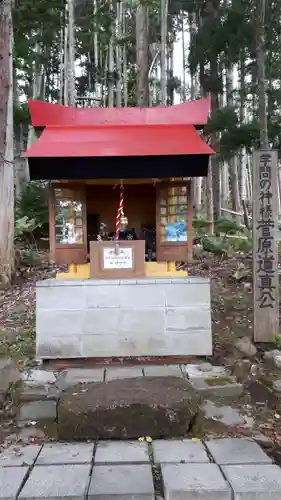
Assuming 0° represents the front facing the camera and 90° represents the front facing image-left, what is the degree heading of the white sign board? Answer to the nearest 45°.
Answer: approximately 0°

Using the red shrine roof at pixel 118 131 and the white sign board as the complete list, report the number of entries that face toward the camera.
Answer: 2

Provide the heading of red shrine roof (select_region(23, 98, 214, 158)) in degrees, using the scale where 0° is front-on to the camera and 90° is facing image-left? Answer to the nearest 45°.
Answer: approximately 0°

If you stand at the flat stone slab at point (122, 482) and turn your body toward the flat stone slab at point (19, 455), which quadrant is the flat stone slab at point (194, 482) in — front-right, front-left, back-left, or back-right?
back-right

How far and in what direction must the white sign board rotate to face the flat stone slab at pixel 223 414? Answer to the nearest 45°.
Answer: approximately 45° to its left

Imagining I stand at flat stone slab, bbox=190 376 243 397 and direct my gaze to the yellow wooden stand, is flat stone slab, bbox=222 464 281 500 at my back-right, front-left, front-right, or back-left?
back-left

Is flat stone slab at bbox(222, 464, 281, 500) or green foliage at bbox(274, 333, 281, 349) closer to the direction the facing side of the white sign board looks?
the flat stone slab

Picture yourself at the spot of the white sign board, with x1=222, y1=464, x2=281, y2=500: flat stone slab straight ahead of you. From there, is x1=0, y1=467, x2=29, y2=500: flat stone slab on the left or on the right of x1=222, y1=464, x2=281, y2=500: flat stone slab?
right
